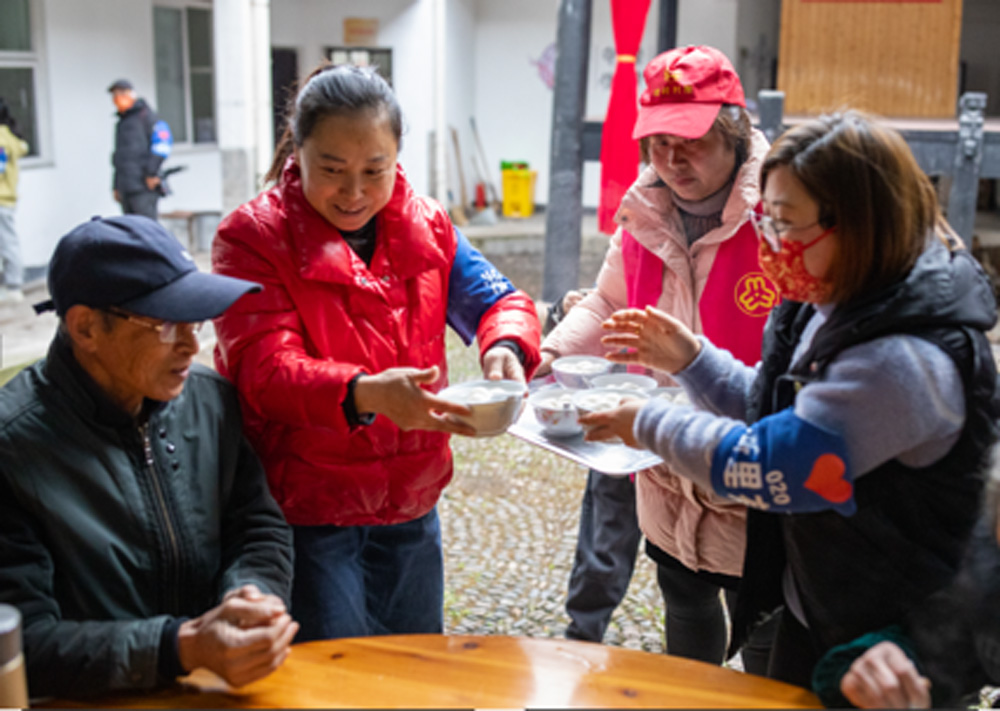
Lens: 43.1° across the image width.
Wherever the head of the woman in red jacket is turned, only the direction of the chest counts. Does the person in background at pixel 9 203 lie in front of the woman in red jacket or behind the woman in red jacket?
behind

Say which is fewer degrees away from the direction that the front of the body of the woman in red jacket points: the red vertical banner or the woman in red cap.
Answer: the woman in red cap

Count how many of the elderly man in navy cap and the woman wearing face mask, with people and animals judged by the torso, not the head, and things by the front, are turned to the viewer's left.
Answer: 1

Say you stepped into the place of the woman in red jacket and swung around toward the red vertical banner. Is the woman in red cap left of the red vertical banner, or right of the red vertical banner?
right

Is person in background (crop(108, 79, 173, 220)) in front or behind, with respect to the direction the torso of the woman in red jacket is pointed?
behind

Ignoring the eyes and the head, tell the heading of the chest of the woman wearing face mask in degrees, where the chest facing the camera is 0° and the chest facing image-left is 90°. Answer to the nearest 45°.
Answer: approximately 90°

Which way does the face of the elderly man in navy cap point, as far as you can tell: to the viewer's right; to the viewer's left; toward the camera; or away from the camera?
to the viewer's right

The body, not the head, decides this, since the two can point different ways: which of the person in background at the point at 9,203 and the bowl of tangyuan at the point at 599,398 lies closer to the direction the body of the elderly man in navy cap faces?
the bowl of tangyuan

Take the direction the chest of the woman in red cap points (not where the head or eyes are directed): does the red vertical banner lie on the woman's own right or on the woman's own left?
on the woman's own right
